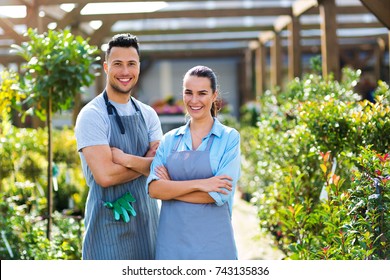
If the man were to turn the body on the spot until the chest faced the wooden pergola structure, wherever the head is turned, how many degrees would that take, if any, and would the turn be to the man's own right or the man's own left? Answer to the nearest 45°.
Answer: approximately 135° to the man's own left

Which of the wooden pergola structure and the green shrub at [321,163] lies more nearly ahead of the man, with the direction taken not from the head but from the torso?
the green shrub

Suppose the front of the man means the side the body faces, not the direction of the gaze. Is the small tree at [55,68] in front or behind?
behind

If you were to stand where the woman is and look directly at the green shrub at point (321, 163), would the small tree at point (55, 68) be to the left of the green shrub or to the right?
left

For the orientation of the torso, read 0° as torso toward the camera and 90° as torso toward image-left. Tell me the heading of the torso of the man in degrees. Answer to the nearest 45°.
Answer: approximately 315°

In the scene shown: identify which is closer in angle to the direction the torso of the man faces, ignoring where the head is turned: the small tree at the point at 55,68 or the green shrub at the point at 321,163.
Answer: the green shrub

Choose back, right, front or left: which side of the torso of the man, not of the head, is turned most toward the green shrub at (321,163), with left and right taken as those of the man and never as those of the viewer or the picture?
left
